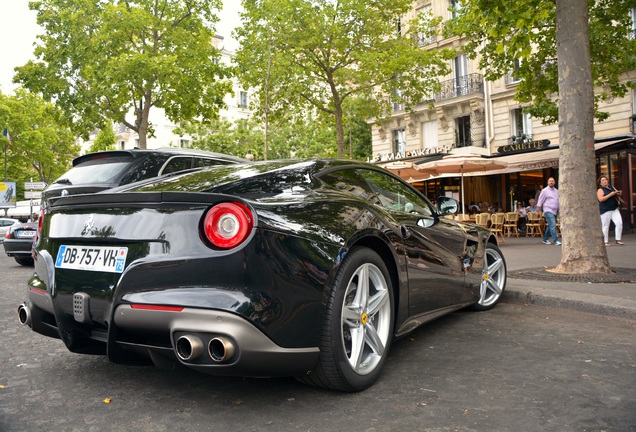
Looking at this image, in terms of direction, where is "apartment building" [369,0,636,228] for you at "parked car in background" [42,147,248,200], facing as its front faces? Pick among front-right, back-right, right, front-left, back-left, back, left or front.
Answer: front

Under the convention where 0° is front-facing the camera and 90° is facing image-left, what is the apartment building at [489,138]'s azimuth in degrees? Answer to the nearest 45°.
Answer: approximately 45°

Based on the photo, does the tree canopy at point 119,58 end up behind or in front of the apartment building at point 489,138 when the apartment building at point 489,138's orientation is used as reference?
in front

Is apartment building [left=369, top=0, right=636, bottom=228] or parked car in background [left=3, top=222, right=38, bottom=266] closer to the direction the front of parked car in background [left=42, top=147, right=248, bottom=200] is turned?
the apartment building

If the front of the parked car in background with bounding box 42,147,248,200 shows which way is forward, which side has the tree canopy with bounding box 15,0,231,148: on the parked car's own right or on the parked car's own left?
on the parked car's own left

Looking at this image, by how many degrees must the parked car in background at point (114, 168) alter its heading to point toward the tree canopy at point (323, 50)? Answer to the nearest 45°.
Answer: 0° — it already faces it

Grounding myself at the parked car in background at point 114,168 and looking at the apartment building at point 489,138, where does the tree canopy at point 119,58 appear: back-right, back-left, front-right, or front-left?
front-left

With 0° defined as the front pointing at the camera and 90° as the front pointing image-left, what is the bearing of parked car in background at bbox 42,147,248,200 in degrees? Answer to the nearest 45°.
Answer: approximately 225°

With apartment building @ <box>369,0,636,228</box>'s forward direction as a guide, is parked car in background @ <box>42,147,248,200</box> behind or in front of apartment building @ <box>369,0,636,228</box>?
in front

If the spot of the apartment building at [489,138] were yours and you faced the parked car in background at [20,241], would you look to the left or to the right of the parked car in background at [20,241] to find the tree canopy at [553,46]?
left

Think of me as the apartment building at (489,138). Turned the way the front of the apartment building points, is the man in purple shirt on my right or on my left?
on my left
